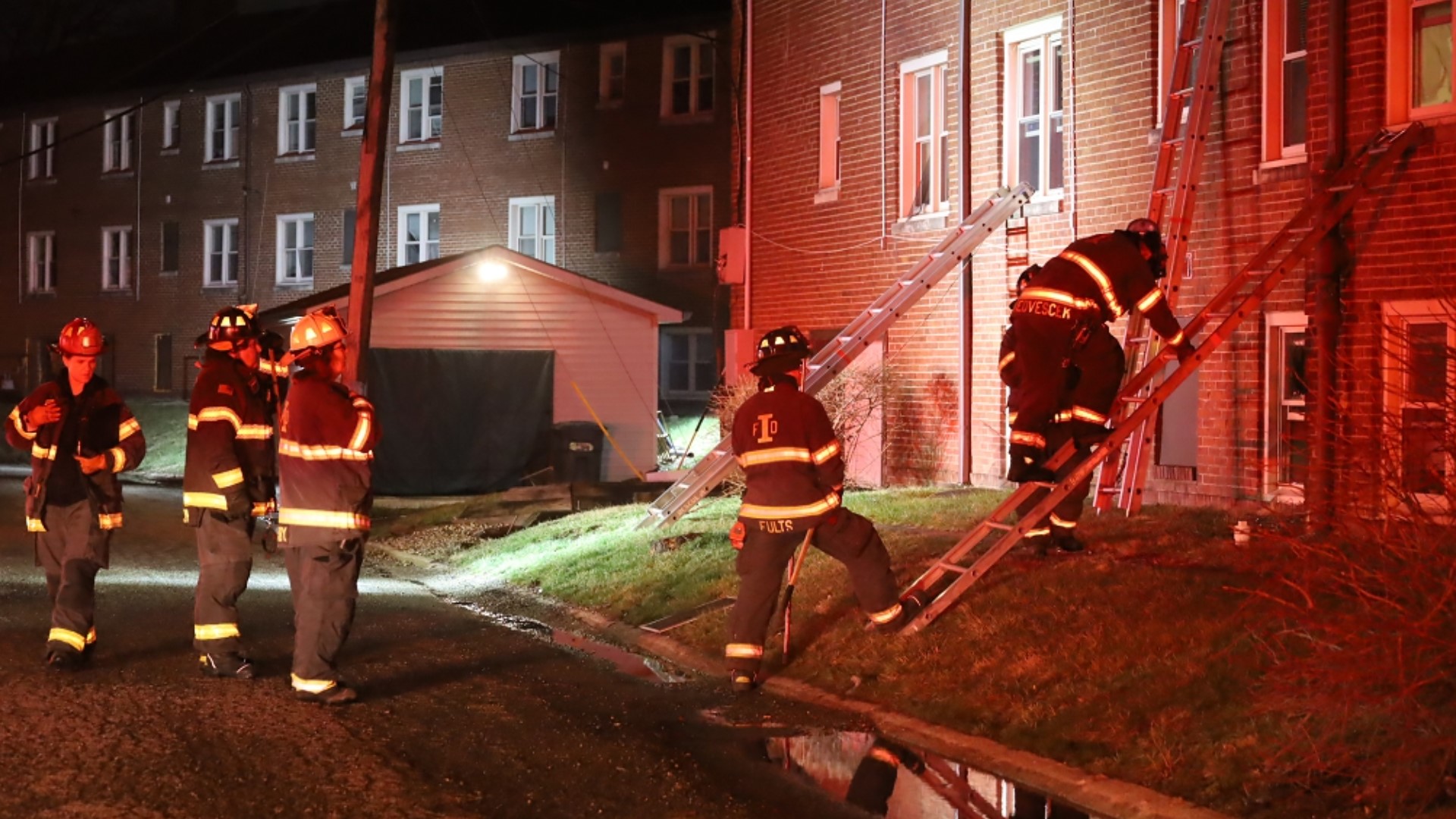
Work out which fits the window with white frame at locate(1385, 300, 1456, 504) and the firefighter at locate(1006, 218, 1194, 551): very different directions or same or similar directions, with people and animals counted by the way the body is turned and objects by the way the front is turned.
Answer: very different directions

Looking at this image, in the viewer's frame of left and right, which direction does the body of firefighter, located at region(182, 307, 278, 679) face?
facing to the right of the viewer

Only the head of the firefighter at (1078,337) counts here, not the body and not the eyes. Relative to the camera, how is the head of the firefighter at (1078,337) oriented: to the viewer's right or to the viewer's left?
to the viewer's right

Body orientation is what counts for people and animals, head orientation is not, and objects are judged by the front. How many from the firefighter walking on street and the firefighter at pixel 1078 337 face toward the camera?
1

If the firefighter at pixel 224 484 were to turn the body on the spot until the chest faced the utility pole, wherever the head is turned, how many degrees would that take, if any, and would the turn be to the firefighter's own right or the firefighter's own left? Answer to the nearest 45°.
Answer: approximately 90° to the firefighter's own left

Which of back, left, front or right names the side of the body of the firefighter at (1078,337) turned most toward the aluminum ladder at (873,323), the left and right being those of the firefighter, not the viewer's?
left

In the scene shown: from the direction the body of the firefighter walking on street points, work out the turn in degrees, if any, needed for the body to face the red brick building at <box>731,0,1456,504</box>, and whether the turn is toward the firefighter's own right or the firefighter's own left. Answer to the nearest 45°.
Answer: approximately 90° to the firefighter's own left

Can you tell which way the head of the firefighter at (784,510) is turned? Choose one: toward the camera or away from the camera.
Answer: away from the camera
